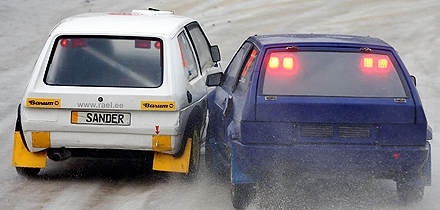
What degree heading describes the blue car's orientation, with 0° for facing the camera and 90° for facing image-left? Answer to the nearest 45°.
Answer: approximately 180°

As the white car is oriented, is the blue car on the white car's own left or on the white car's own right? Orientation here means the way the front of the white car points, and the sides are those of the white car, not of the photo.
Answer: on the white car's own right

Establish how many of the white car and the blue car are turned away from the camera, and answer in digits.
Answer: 2

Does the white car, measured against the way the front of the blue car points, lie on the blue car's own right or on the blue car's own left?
on the blue car's own left

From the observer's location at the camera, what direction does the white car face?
facing away from the viewer
